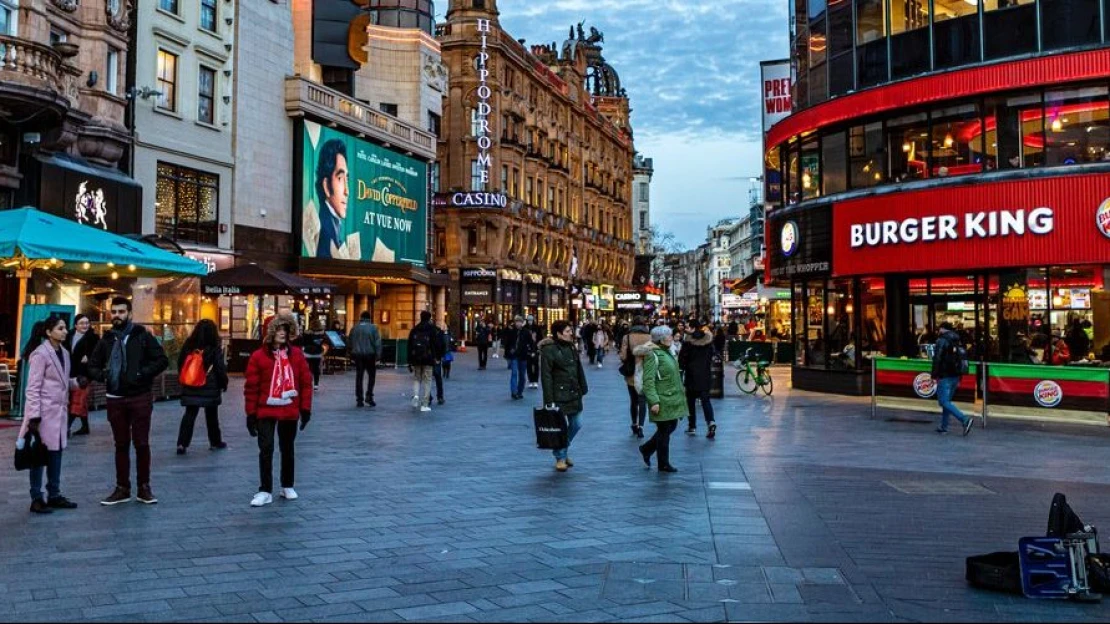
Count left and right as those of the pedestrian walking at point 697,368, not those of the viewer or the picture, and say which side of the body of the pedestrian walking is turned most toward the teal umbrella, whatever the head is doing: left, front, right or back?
left

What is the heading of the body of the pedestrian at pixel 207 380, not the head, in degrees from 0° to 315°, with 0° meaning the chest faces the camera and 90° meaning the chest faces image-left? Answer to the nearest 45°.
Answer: approximately 225°

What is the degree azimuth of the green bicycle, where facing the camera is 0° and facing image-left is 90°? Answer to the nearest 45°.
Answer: approximately 90°

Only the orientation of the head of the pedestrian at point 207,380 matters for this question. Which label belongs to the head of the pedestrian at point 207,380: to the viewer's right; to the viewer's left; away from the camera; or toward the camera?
away from the camera

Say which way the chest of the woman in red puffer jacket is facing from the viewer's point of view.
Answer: toward the camera

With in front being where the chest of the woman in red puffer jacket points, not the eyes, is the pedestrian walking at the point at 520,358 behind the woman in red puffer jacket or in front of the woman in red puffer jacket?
behind

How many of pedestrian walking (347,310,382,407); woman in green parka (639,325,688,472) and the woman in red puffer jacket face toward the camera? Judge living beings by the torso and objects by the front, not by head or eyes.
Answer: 1

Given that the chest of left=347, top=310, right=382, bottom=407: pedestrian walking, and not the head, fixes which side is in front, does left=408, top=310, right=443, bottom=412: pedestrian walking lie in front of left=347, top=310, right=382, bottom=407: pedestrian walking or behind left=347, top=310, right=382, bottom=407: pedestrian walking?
behind

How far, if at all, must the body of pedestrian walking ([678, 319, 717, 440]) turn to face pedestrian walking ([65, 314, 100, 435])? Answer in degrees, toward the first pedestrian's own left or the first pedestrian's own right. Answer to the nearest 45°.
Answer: approximately 90° to the first pedestrian's own left

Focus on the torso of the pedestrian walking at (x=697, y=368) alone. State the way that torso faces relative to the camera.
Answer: away from the camera
